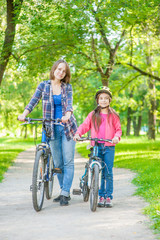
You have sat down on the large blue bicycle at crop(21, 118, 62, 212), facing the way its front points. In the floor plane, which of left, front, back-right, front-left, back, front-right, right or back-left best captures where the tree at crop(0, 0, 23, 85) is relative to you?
back

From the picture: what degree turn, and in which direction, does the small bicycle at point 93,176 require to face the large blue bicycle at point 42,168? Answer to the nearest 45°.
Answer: approximately 90° to its right

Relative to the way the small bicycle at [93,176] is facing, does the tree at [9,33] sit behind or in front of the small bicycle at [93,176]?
behind

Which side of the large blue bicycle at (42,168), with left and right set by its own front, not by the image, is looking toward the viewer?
front

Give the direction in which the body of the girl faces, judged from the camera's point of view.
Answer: toward the camera

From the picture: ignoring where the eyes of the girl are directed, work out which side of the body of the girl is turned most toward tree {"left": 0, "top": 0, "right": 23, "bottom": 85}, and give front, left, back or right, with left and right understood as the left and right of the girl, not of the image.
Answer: back

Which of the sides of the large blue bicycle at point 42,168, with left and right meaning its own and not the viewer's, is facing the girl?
left

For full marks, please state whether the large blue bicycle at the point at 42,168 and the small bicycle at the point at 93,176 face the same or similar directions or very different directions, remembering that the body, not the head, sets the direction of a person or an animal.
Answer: same or similar directions

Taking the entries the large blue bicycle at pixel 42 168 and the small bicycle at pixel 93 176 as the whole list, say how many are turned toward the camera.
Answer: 2

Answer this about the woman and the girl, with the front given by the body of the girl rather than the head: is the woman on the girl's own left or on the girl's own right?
on the girl's own right

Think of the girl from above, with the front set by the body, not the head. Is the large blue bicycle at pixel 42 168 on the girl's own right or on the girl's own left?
on the girl's own right
